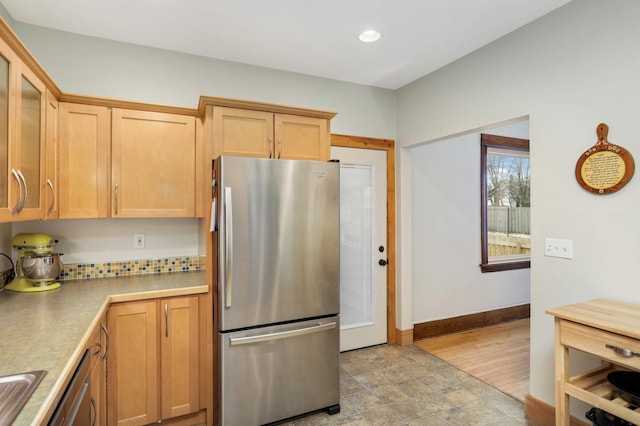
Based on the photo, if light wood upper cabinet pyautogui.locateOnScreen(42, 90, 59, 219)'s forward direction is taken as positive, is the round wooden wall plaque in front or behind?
in front

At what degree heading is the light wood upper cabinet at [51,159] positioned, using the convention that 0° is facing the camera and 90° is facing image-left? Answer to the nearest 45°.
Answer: approximately 270°

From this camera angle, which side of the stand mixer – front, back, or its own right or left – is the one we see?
right

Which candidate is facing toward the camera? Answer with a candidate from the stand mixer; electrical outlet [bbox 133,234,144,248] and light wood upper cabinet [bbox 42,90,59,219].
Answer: the electrical outlet

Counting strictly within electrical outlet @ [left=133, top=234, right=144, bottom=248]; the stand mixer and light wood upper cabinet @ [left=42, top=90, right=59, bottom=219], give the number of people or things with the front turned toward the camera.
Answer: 1

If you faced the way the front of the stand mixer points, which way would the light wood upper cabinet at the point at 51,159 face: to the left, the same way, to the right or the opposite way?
the same way

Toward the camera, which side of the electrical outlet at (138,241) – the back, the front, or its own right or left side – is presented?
front

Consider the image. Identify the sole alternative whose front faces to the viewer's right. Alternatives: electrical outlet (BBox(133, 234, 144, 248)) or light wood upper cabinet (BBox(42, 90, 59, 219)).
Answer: the light wood upper cabinet

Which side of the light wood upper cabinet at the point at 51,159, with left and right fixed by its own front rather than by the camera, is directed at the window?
front

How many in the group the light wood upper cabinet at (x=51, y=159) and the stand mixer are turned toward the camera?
0

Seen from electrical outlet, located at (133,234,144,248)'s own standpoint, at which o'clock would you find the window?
The window is roughly at 9 o'clock from the electrical outlet.

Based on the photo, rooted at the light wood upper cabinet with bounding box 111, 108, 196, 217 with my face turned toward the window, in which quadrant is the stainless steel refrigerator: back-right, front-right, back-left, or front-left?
front-right
